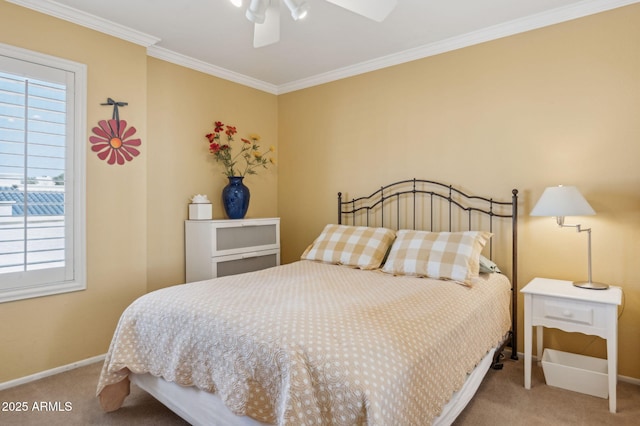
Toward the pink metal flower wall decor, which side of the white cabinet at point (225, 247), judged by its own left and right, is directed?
right

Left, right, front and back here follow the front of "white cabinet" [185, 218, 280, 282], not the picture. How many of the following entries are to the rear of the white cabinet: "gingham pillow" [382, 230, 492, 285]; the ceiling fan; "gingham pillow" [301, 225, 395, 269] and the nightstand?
0

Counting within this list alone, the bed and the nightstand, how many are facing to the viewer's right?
0

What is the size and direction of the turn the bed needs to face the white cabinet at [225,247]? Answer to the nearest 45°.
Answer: approximately 90° to its right

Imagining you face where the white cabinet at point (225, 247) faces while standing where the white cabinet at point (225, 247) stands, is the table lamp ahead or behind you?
ahead

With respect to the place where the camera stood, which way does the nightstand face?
facing the viewer and to the left of the viewer

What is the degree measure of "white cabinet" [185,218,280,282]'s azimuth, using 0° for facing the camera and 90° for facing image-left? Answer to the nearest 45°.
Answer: approximately 315°

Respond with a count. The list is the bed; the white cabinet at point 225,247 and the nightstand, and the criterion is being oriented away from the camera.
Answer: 0

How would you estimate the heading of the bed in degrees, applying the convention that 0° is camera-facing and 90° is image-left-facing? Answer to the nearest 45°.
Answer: approximately 45°

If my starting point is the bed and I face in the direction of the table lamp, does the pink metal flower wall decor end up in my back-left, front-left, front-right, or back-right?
back-left

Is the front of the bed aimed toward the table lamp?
no

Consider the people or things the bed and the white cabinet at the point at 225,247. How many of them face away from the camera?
0

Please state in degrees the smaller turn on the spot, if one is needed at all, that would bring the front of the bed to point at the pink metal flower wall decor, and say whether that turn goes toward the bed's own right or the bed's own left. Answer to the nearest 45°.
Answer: approximately 90° to the bed's own right

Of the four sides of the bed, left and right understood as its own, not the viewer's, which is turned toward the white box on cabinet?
right

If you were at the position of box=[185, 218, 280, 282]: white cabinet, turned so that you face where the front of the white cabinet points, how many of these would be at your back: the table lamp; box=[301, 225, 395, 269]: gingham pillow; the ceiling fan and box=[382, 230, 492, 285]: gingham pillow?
0
